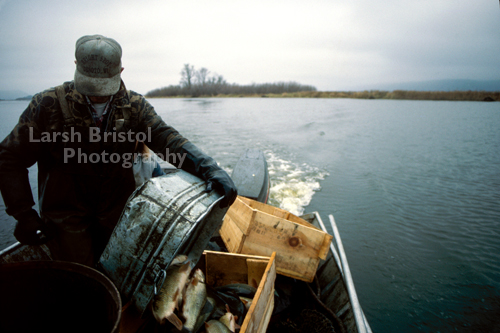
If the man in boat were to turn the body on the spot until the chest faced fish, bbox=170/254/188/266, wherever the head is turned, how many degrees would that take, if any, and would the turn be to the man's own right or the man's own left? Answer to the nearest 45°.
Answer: approximately 45° to the man's own left

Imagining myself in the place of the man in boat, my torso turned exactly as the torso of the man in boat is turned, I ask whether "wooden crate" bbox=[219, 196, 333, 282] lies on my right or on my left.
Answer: on my left

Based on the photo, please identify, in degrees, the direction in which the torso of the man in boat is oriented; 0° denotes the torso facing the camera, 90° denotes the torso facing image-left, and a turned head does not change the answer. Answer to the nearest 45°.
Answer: approximately 0°

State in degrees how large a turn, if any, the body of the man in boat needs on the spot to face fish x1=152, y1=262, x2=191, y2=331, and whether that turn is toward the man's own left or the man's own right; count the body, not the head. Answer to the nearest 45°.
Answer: approximately 45° to the man's own left
